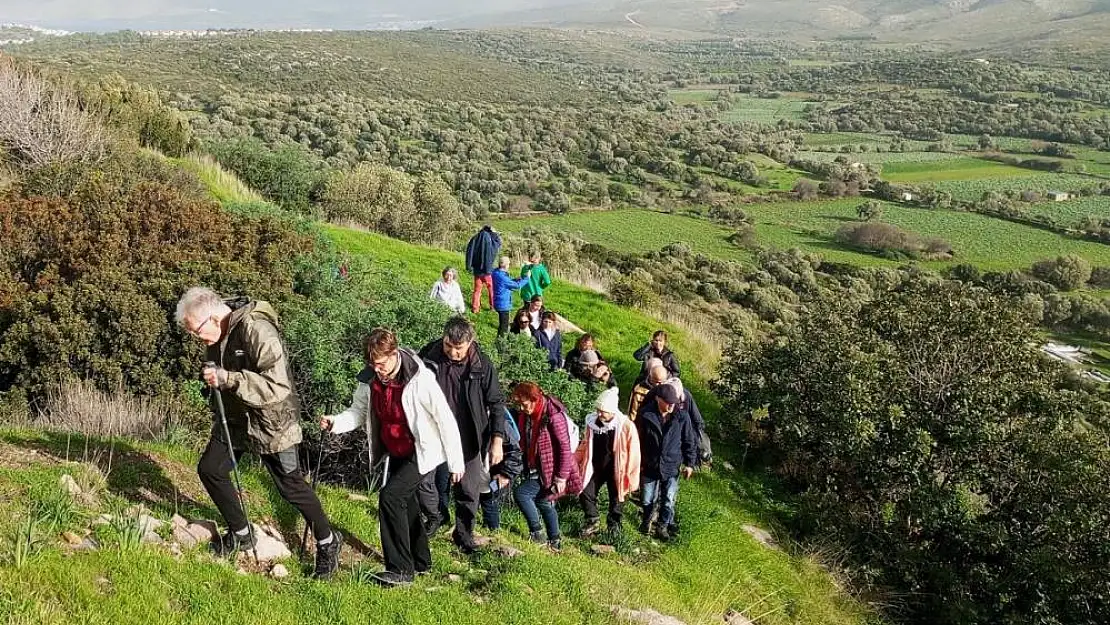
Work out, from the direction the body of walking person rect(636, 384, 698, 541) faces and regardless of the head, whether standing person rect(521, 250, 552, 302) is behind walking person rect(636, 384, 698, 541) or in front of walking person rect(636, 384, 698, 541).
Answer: behind

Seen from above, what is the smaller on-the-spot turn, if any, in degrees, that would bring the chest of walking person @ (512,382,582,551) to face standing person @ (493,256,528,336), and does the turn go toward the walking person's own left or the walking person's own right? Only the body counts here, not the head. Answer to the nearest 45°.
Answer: approximately 135° to the walking person's own right

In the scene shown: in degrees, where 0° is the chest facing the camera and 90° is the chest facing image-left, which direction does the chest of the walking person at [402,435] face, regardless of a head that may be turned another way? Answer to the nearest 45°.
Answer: approximately 45°

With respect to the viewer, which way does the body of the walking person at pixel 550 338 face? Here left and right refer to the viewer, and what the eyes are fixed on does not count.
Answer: facing the viewer

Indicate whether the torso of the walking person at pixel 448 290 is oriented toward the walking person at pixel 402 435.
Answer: yes

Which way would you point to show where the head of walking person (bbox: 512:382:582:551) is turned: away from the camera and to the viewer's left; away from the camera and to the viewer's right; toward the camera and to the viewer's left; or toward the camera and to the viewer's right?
toward the camera and to the viewer's left

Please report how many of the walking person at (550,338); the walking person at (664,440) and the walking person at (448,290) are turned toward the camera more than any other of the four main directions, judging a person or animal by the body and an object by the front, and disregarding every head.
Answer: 3

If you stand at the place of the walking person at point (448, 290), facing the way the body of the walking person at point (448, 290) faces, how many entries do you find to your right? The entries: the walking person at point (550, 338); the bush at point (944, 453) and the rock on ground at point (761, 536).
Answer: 0

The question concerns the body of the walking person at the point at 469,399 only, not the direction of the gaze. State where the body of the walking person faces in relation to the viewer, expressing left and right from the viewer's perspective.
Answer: facing the viewer and to the left of the viewer

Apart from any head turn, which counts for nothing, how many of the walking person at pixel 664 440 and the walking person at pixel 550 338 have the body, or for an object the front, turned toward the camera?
2

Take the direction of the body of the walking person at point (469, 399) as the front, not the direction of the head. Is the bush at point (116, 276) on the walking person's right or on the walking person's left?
on the walking person's right

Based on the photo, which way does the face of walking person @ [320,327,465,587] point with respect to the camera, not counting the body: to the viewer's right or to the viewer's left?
to the viewer's left

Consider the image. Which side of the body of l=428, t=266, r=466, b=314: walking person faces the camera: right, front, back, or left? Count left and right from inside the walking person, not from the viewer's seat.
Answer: front

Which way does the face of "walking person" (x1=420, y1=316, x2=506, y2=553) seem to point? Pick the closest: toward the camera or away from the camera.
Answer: toward the camera
